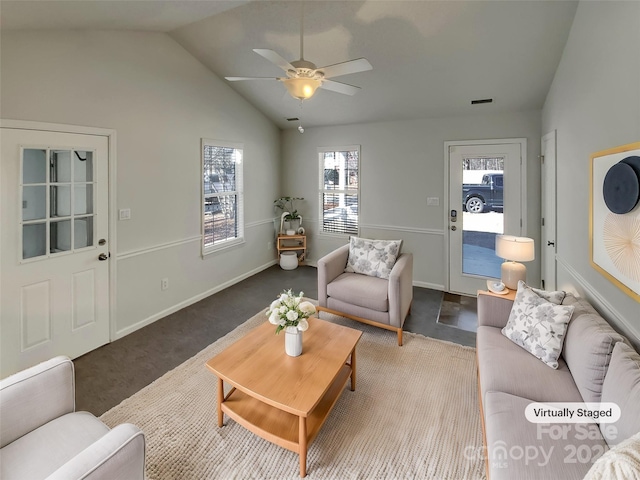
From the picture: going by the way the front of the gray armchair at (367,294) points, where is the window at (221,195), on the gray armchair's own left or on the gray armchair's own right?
on the gray armchair's own right

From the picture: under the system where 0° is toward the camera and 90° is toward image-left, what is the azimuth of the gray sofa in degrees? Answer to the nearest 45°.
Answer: approximately 90°

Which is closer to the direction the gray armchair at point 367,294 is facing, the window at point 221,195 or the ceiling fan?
the ceiling fan

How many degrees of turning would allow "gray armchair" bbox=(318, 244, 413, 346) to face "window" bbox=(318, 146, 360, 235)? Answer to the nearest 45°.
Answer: approximately 135° to its right

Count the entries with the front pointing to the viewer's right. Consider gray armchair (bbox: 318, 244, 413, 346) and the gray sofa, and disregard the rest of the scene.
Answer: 0

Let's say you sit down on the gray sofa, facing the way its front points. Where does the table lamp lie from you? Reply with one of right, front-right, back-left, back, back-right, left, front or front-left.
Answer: right

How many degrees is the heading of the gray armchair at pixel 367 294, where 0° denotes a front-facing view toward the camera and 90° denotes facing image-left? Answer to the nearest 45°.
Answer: approximately 45°
